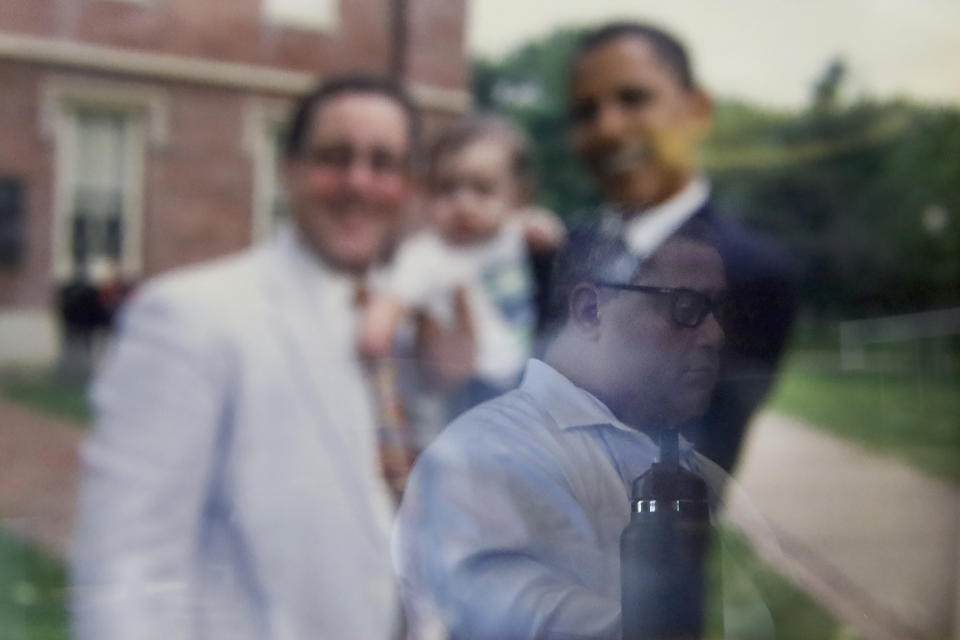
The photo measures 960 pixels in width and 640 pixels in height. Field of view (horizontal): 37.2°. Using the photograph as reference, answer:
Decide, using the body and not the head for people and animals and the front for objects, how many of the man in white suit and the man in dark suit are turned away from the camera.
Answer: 0
